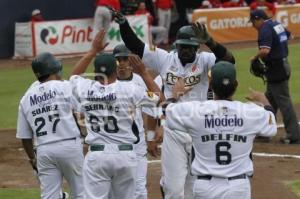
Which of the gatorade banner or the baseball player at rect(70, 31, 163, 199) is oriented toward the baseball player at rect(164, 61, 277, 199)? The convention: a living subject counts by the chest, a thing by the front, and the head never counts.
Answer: the gatorade banner

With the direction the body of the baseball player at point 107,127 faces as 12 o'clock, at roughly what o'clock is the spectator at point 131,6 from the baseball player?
The spectator is roughly at 12 o'clock from the baseball player.

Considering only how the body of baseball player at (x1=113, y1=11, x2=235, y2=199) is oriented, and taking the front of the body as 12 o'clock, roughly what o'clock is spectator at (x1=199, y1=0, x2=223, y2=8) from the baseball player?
The spectator is roughly at 6 o'clock from the baseball player.

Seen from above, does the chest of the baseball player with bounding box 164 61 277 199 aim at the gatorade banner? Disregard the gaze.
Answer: yes

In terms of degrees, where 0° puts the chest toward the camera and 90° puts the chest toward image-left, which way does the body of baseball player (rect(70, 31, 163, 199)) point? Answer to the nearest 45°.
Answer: approximately 180°

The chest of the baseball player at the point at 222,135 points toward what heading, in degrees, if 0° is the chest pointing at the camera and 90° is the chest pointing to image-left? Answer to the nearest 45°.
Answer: approximately 180°

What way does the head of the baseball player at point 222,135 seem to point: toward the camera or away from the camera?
away from the camera

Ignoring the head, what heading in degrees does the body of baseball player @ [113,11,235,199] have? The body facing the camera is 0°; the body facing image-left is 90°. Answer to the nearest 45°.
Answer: approximately 0°

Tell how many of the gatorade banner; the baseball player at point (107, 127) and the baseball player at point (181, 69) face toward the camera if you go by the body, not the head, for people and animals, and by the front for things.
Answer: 2

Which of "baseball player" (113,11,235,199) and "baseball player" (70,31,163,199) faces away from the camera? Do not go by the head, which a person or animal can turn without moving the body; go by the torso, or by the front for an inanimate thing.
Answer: "baseball player" (70,31,163,199)

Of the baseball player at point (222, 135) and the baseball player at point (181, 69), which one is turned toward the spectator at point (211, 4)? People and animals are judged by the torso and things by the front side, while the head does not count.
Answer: the baseball player at point (222, 135)
